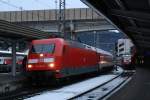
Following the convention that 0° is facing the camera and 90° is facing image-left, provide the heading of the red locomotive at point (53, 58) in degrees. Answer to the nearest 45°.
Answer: approximately 45°
